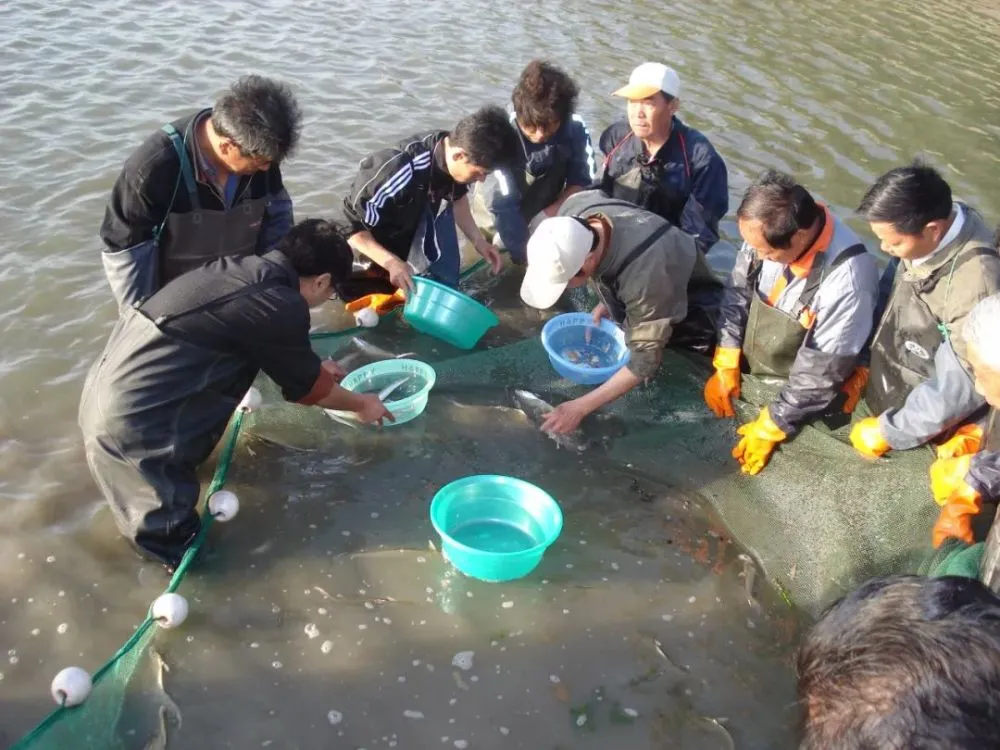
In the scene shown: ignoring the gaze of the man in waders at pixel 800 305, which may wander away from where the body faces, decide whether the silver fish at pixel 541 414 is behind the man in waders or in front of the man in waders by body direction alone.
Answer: in front

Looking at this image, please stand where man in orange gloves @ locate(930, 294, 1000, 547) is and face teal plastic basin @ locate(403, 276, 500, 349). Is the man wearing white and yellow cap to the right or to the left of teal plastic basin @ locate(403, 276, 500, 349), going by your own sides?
right

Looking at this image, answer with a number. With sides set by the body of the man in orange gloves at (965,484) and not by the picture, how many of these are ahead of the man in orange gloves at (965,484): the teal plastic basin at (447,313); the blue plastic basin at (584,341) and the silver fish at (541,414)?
3

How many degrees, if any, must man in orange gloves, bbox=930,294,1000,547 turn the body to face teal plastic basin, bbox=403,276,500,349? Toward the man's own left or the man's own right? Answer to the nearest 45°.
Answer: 0° — they already face it

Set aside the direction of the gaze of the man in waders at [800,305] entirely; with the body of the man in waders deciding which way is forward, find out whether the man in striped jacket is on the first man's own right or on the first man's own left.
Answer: on the first man's own right

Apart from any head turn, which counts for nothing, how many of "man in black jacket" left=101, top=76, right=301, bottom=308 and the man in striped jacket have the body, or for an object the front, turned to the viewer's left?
0

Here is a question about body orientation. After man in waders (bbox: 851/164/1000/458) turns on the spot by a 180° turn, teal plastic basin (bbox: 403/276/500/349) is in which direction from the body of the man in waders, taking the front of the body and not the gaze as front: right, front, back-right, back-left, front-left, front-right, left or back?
back-left

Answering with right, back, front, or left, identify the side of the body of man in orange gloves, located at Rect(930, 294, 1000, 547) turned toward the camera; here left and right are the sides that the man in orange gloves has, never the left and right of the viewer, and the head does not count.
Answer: left

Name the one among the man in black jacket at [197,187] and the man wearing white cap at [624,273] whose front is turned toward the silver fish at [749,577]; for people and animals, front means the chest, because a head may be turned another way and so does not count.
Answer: the man in black jacket

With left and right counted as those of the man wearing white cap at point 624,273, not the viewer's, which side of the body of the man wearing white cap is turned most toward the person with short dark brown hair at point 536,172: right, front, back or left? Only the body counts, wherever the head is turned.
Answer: right
